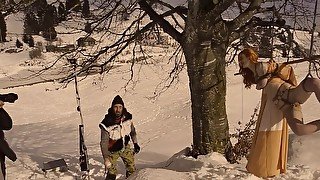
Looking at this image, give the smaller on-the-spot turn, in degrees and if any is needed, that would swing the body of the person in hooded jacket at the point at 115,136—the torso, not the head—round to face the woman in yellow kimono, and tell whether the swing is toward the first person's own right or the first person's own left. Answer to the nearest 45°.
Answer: approximately 45° to the first person's own left

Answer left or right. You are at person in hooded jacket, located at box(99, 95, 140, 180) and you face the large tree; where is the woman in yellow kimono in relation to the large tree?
right

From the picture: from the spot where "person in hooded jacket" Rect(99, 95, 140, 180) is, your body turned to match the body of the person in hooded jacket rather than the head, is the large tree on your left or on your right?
on your left

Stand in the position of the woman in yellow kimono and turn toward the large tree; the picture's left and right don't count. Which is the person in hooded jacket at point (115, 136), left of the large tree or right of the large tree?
left

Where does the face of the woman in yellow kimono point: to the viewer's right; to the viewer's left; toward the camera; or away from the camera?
to the viewer's left

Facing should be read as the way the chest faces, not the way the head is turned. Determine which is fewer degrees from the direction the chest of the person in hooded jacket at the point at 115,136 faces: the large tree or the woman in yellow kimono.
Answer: the woman in yellow kimono

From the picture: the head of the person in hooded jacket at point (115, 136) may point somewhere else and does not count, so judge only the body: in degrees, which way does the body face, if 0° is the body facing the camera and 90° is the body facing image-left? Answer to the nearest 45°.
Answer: approximately 0°
